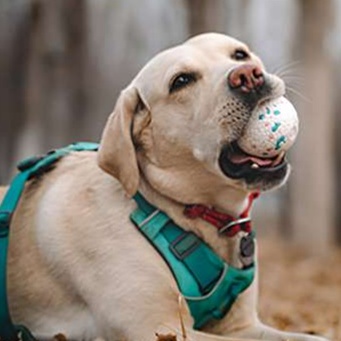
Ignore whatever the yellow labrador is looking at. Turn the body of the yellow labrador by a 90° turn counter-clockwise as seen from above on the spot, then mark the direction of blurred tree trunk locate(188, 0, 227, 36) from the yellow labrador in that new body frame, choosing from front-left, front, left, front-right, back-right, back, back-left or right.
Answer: front-left

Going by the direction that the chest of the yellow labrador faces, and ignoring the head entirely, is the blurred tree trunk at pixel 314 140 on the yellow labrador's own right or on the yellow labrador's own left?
on the yellow labrador's own left

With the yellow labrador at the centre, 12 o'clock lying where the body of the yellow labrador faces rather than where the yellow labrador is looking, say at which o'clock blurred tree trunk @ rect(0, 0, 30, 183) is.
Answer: The blurred tree trunk is roughly at 7 o'clock from the yellow labrador.

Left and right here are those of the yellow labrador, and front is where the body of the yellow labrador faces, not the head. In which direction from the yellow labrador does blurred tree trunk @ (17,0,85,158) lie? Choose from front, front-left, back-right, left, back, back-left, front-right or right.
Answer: back-left

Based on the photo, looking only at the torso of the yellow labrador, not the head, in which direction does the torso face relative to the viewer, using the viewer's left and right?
facing the viewer and to the right of the viewer
